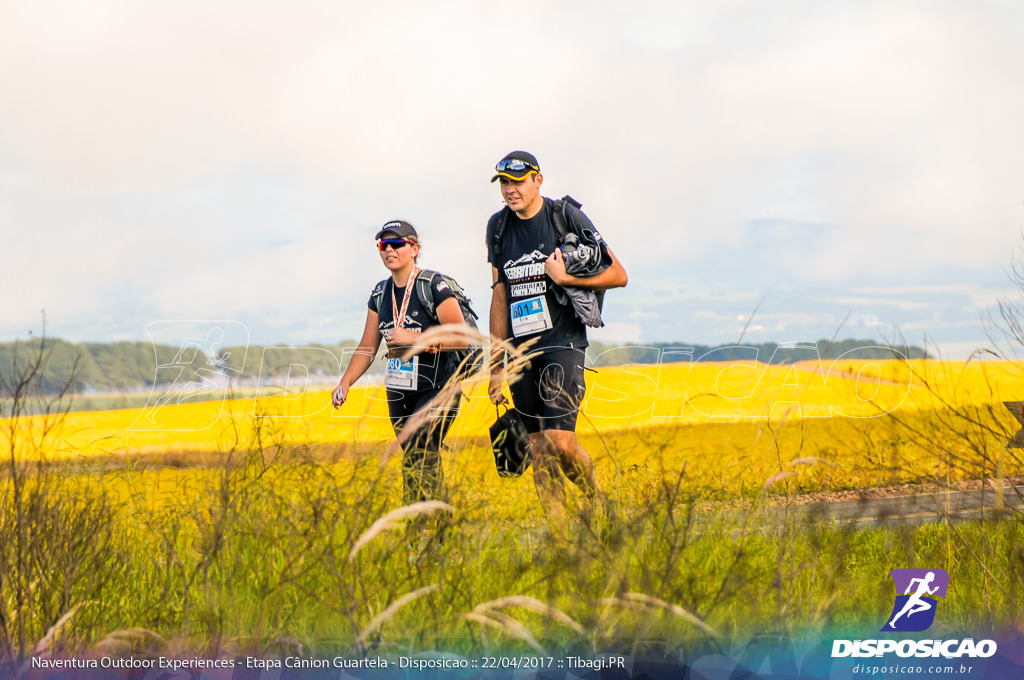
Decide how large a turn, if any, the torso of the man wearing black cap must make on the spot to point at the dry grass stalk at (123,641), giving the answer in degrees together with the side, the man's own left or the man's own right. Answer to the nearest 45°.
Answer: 0° — they already face it

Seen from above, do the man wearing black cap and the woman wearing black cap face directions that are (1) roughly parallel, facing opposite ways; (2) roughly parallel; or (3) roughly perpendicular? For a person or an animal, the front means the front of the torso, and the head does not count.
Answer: roughly parallel

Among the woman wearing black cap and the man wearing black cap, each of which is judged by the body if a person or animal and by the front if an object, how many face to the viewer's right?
0

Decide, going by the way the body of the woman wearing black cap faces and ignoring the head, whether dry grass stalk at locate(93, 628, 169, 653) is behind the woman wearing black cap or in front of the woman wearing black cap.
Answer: in front

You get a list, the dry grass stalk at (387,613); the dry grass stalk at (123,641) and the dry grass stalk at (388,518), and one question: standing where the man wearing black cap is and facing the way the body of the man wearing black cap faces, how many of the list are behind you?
0

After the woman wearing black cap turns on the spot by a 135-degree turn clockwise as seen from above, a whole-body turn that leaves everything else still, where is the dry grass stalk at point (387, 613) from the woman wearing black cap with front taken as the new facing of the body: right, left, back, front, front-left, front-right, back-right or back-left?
back

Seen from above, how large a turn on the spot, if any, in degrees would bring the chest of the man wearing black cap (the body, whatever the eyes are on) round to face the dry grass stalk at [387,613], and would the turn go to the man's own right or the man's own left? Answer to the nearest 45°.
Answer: approximately 45° to the man's own left

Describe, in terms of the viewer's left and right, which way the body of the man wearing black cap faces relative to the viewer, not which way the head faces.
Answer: facing the viewer and to the left of the viewer

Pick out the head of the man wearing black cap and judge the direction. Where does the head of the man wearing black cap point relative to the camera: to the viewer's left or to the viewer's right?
to the viewer's left

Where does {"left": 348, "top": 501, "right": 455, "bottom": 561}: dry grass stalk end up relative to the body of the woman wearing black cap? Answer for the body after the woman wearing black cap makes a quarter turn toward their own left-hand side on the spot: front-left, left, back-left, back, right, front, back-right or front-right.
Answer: front-right
